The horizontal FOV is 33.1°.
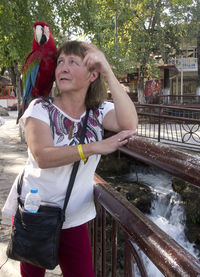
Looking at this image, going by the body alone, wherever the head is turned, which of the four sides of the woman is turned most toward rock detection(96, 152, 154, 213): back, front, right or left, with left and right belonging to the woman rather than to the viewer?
back

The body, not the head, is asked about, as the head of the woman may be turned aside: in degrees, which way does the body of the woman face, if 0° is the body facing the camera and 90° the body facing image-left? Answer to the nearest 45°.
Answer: approximately 0°

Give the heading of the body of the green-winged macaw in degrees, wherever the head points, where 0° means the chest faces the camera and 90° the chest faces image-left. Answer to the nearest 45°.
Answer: approximately 315°

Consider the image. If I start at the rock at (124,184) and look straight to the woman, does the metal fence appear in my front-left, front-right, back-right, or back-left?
back-left

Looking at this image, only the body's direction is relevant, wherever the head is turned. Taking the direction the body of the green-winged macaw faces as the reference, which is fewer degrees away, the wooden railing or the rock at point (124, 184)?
the wooden railing

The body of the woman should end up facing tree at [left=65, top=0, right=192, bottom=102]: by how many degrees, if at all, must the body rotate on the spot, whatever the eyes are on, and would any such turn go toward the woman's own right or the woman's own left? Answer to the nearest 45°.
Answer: approximately 180°

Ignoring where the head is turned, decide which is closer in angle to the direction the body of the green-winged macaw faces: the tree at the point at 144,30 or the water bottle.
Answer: the water bottle

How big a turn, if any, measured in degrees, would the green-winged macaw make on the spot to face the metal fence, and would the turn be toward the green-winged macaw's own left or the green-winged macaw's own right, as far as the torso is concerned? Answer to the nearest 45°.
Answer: approximately 90° to the green-winged macaw's own left
